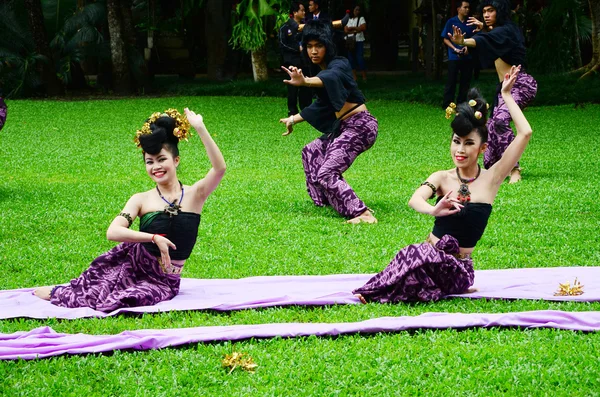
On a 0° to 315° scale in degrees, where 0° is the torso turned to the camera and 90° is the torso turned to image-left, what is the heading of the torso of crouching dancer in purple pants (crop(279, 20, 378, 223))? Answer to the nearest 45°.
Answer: approximately 45°

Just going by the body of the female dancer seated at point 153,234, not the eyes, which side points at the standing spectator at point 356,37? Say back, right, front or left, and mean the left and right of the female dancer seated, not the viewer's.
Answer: back

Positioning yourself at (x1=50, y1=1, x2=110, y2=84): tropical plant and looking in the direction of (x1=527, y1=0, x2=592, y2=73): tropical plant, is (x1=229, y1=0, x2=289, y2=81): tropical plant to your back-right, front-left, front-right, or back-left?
front-right

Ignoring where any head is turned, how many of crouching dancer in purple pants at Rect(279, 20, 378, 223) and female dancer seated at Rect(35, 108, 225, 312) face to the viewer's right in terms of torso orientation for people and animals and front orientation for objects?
0

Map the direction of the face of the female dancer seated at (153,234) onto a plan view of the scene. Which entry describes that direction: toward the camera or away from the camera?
toward the camera

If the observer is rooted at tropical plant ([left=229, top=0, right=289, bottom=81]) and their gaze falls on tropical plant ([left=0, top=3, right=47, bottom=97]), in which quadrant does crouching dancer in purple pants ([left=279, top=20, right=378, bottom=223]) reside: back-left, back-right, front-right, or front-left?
back-left

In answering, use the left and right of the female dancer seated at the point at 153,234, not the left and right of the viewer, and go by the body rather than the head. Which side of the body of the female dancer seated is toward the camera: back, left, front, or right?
front

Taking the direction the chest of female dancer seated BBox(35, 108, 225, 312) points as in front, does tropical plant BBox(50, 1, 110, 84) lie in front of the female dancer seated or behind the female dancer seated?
behind

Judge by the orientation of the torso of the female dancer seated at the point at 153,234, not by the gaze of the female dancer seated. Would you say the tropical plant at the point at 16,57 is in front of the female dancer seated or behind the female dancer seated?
behind
